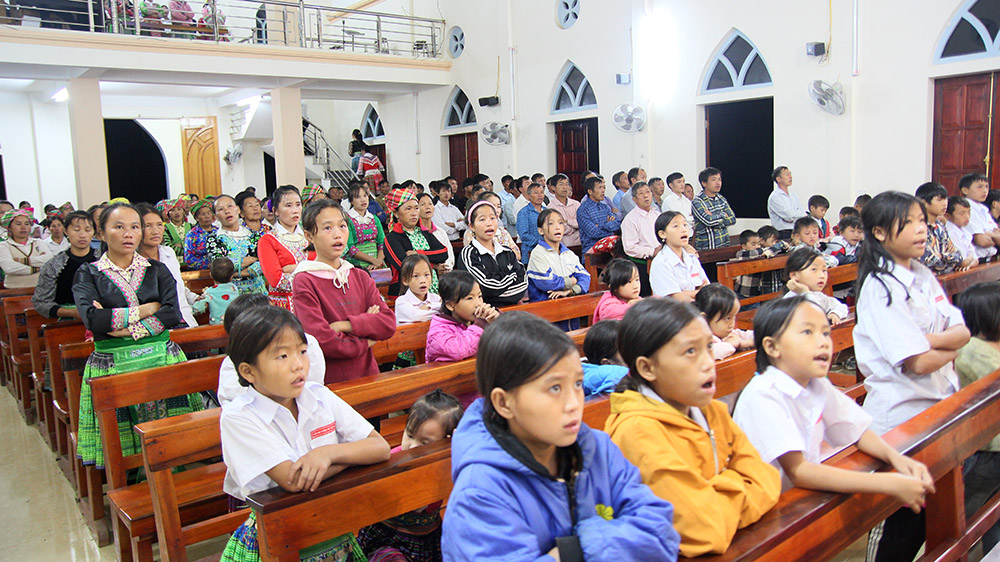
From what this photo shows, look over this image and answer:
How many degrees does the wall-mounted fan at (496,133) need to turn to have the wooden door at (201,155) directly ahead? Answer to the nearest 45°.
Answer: approximately 90° to its right

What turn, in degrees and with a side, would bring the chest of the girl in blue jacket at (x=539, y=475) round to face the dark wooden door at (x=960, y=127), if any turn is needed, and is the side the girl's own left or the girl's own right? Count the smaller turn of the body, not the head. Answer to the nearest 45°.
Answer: approximately 90° to the girl's own left

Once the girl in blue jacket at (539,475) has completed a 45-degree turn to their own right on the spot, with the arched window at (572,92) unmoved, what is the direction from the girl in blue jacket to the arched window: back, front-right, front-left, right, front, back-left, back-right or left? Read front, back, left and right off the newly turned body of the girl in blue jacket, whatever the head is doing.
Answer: back

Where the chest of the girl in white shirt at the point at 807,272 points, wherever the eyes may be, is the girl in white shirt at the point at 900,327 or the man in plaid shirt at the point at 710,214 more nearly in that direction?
the girl in white shirt

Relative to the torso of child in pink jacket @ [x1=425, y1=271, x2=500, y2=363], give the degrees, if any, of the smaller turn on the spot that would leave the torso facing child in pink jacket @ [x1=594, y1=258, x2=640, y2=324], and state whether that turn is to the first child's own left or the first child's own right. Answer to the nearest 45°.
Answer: approximately 90° to the first child's own left
